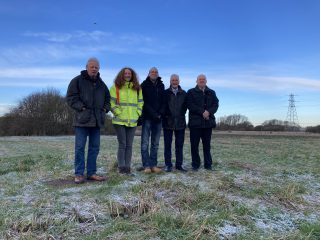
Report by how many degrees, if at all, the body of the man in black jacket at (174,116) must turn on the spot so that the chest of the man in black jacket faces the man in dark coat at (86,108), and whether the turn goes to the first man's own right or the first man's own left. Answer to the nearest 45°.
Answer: approximately 45° to the first man's own right

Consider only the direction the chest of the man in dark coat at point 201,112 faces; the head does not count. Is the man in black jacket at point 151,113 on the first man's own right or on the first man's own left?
on the first man's own right

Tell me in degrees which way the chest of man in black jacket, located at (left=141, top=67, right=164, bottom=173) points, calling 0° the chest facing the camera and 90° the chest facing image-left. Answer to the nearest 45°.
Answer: approximately 0°

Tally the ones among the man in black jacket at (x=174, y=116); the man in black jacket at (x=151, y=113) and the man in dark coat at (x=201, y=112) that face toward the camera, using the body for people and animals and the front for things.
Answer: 3

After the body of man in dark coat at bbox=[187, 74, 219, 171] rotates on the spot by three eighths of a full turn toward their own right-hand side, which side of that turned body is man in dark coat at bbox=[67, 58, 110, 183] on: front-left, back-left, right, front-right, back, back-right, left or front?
left

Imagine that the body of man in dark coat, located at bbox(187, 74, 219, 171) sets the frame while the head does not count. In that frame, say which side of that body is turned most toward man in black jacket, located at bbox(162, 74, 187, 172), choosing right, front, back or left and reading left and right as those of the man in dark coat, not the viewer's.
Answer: right

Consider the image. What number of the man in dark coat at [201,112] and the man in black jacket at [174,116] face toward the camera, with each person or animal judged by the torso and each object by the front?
2

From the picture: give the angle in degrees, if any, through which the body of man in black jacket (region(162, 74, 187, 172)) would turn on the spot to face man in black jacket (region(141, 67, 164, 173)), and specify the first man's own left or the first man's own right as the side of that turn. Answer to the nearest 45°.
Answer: approximately 45° to the first man's own right

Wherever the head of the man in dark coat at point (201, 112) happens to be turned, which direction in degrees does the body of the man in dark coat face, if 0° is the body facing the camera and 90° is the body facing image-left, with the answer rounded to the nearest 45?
approximately 0°

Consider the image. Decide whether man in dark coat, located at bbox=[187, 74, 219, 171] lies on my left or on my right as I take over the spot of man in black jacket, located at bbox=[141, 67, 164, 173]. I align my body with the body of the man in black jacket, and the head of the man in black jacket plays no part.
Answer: on my left

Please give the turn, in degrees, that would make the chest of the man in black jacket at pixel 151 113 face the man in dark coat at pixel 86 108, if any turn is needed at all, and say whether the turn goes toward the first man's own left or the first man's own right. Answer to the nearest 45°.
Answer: approximately 45° to the first man's own right
